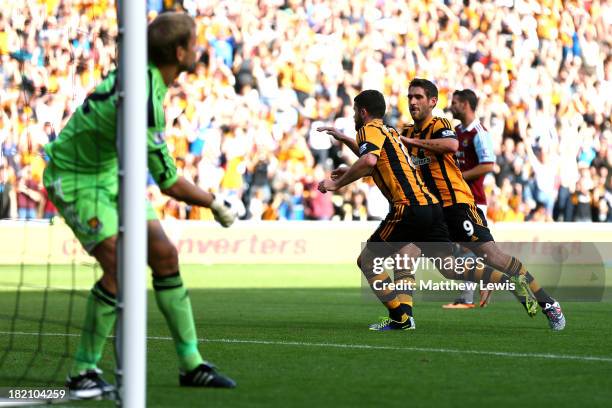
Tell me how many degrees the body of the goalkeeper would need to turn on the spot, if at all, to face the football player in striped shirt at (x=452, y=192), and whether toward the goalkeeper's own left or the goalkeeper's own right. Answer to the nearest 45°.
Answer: approximately 45° to the goalkeeper's own left

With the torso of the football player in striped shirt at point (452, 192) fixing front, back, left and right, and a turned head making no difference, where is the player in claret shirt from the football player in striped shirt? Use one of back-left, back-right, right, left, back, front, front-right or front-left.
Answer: back-right

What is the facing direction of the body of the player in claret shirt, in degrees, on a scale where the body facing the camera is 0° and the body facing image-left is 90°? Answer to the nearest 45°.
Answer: approximately 90°

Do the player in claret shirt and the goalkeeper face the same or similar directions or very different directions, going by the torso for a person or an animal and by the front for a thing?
very different directions

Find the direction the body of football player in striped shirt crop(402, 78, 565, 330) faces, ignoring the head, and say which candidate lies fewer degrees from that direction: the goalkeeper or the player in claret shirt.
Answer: the goalkeeper

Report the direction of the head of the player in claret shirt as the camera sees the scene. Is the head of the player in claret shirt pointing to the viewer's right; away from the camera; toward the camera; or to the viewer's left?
to the viewer's left

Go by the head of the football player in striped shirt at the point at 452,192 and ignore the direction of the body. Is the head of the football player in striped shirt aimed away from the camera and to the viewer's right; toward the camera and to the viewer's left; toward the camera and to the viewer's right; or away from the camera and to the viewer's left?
toward the camera and to the viewer's left

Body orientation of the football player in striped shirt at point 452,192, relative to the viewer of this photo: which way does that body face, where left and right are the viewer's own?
facing the viewer and to the left of the viewer
